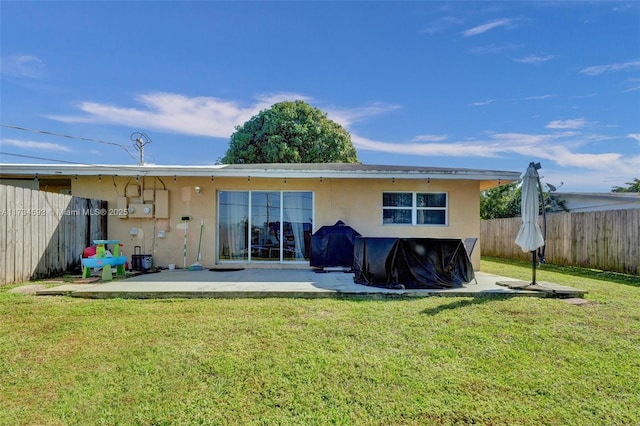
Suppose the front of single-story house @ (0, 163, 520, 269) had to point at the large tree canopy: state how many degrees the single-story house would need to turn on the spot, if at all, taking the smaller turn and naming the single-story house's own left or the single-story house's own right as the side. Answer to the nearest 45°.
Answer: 0° — it already faces it

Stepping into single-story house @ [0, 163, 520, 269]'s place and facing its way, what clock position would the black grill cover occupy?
The black grill cover is roughly at 4 o'clock from the single-story house.

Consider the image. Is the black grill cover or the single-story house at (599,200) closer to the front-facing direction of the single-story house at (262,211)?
the single-story house

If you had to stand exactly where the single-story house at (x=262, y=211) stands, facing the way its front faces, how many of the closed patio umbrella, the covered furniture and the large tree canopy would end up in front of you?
1

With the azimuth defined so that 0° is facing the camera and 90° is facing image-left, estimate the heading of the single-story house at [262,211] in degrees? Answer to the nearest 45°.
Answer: approximately 180°

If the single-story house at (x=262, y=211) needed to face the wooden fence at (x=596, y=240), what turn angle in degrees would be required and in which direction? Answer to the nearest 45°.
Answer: approximately 90° to its right

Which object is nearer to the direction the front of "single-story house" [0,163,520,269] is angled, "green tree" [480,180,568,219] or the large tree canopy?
the large tree canopy

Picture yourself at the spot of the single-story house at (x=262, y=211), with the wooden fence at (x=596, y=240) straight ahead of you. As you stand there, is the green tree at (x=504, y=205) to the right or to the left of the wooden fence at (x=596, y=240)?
left
